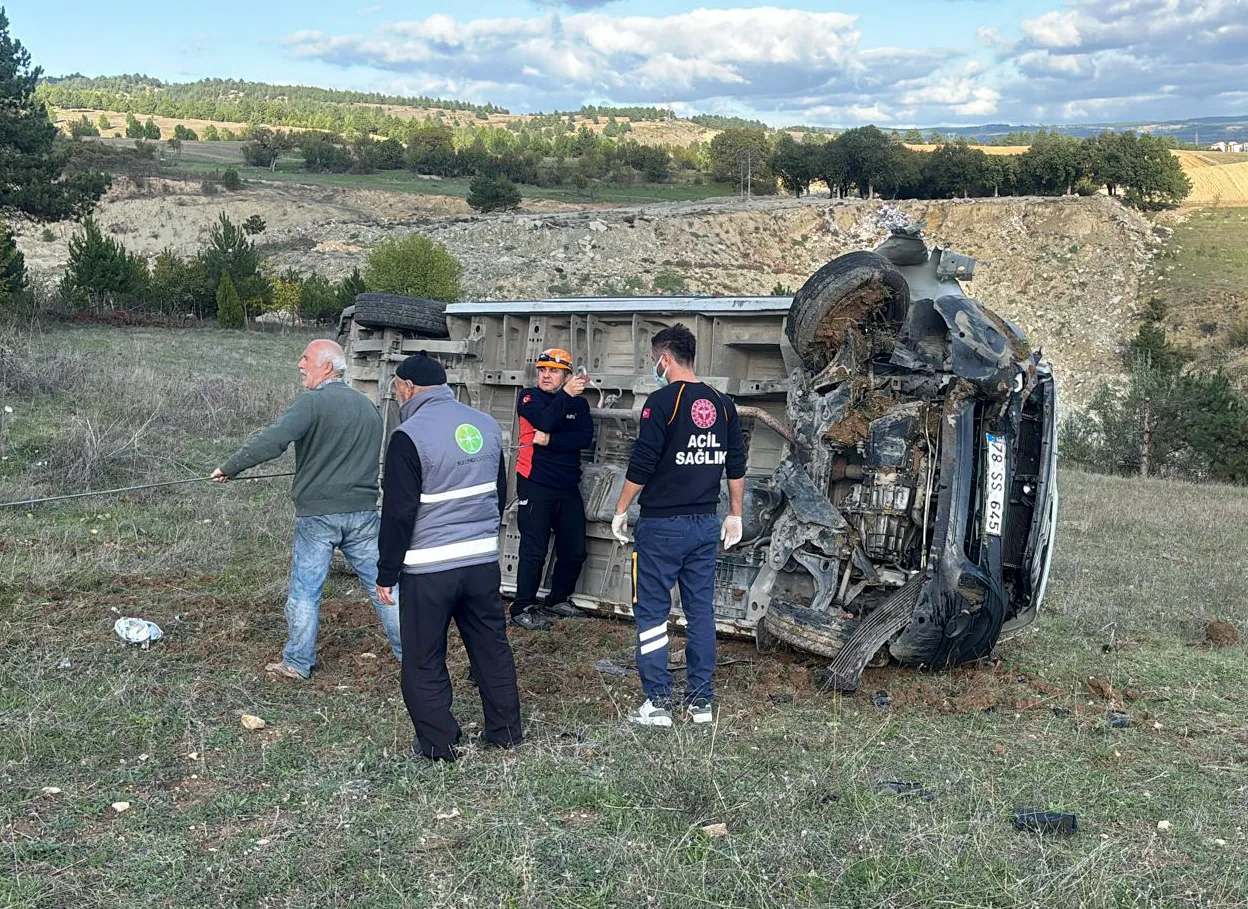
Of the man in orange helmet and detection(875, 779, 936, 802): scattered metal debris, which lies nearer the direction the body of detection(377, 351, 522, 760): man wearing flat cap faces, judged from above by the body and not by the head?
the man in orange helmet

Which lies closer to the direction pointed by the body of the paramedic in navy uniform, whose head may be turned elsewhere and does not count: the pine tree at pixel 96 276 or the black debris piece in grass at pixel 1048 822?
the pine tree

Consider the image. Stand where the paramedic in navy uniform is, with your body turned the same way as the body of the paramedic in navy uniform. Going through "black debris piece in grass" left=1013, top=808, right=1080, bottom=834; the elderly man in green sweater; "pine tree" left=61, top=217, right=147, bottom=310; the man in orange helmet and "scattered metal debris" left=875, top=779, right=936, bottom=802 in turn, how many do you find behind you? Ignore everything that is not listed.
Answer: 2

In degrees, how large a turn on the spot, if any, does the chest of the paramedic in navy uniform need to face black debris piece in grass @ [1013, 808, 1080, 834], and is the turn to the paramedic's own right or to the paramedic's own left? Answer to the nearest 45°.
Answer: approximately 180°

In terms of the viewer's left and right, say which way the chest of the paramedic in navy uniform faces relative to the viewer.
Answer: facing away from the viewer and to the left of the viewer

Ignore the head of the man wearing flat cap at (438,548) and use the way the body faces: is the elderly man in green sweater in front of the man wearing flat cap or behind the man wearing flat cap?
in front

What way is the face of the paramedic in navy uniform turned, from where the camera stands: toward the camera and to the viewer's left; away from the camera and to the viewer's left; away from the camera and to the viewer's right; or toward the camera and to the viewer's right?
away from the camera and to the viewer's left

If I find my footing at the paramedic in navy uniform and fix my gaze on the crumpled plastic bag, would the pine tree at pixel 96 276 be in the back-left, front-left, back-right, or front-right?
front-right

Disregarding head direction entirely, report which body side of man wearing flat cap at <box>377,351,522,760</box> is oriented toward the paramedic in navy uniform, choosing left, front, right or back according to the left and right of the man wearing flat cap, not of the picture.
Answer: right

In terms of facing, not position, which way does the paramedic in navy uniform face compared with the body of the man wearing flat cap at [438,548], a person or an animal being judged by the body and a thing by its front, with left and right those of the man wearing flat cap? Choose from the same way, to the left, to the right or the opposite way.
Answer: the same way

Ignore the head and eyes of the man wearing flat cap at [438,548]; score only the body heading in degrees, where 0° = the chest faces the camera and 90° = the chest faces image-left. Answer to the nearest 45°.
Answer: approximately 135°

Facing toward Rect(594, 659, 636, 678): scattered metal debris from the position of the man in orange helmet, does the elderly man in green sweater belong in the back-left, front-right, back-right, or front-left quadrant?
front-right

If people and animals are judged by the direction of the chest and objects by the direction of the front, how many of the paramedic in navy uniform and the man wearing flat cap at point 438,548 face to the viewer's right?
0
